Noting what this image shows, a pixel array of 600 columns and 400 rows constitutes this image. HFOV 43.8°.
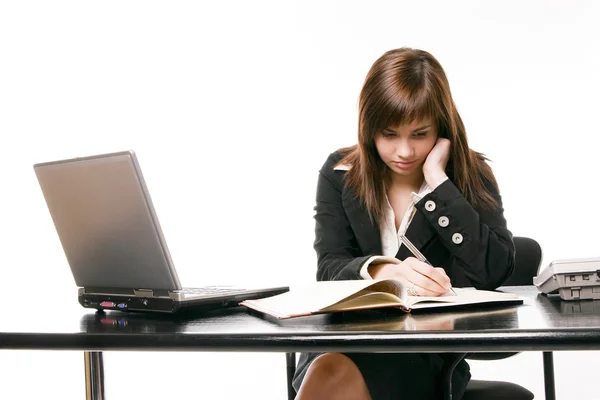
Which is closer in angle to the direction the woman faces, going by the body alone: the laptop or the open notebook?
the open notebook

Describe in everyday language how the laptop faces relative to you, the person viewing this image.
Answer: facing away from the viewer and to the right of the viewer

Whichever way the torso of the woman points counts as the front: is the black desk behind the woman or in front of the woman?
in front

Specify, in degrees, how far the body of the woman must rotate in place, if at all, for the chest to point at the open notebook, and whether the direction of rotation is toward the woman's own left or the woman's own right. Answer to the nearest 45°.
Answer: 0° — they already face it

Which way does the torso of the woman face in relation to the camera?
toward the camera

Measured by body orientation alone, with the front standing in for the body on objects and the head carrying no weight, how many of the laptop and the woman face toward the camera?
1

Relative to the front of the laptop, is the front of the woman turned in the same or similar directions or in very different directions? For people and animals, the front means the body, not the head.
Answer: very different directions

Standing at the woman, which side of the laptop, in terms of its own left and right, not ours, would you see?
front
